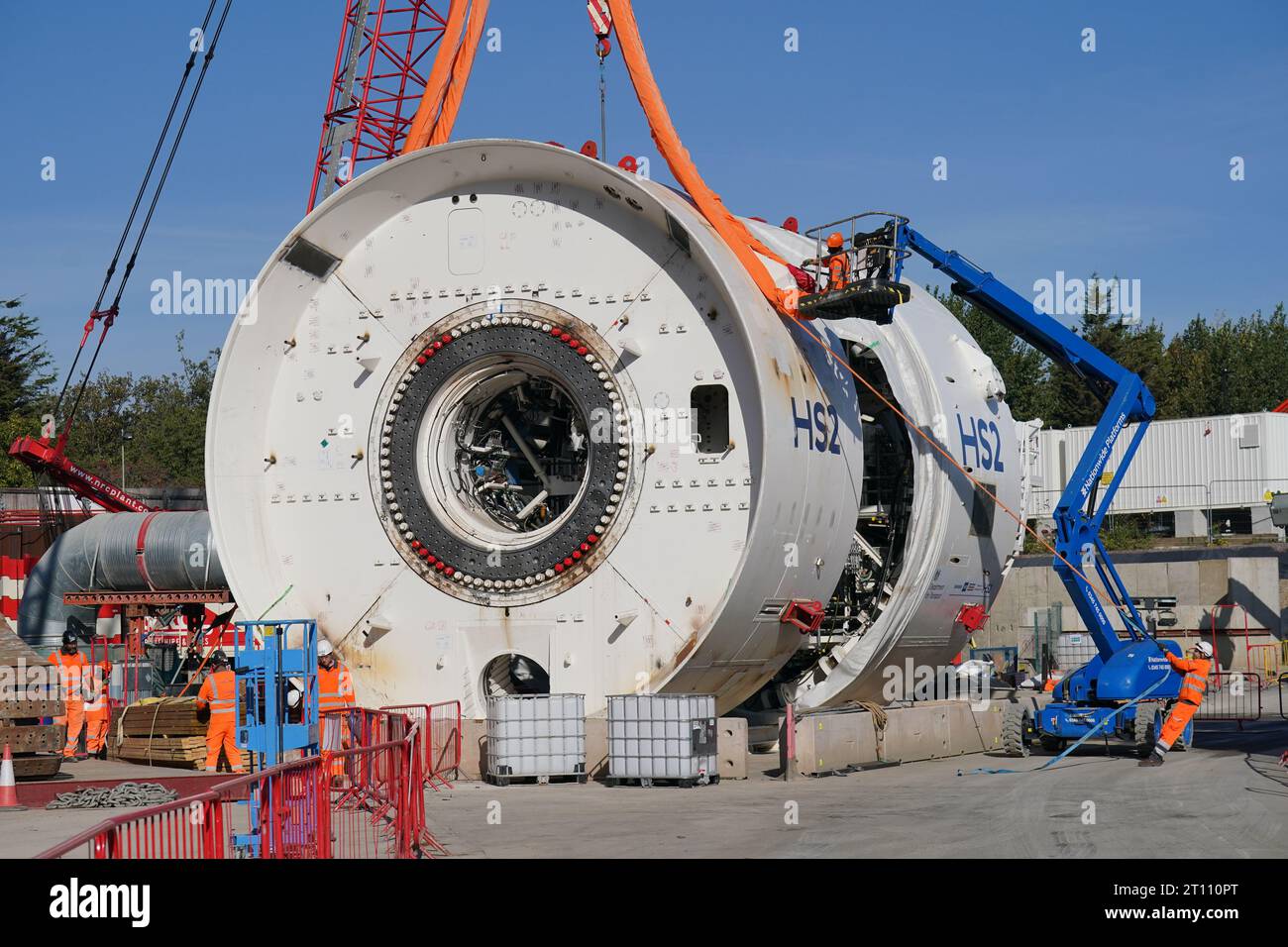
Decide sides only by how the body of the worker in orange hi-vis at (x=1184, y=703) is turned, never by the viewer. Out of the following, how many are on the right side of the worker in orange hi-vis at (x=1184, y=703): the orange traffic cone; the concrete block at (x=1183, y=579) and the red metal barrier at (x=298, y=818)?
1

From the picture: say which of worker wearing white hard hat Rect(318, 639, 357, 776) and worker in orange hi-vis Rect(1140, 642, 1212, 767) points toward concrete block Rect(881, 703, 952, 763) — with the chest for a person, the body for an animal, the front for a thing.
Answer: the worker in orange hi-vis

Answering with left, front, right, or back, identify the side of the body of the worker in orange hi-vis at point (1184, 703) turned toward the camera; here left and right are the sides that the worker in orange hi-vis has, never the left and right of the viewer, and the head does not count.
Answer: left

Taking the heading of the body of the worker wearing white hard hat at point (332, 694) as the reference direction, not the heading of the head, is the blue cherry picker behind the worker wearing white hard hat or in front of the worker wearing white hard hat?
behind

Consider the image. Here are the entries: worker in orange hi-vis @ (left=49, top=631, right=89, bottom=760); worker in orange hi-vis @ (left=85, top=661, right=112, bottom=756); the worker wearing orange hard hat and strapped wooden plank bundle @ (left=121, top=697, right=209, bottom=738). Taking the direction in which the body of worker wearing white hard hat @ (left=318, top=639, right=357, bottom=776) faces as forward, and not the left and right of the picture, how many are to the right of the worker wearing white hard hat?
3

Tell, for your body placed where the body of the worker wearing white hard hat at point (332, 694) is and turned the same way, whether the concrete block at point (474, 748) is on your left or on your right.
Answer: on your left

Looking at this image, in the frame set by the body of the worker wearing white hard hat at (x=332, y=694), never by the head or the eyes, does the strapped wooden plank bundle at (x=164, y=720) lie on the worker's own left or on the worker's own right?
on the worker's own right

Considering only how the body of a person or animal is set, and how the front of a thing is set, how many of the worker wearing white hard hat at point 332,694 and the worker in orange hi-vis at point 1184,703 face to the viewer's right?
0

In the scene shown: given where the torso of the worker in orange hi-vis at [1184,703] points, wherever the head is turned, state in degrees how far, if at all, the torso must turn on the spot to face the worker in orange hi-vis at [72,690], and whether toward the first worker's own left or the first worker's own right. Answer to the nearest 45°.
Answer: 0° — they already face them
